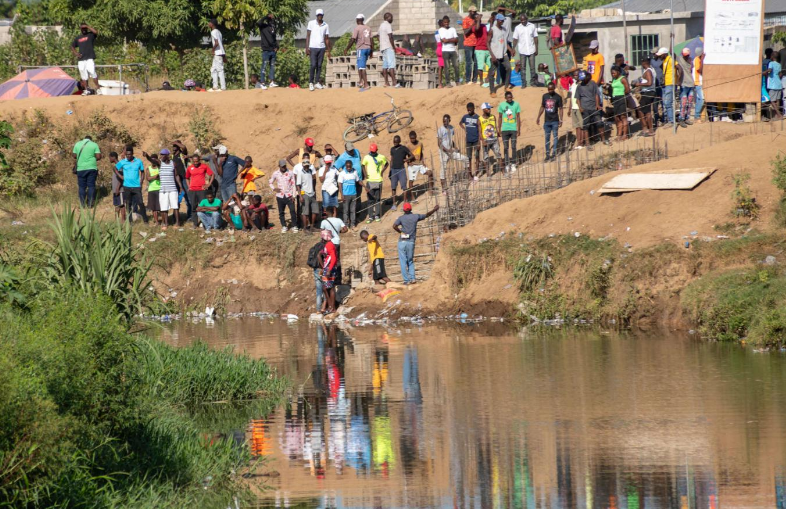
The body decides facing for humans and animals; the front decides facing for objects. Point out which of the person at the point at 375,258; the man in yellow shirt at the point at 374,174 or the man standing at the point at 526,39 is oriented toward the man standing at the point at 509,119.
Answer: the man standing at the point at 526,39

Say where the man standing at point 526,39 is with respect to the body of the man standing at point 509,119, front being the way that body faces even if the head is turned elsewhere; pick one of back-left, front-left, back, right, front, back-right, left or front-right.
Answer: back

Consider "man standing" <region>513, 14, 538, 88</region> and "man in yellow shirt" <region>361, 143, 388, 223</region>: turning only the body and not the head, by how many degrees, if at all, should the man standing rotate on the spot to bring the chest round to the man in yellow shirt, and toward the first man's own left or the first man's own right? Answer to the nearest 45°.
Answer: approximately 45° to the first man's own right

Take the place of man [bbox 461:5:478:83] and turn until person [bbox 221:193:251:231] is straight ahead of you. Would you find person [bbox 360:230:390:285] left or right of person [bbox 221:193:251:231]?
left

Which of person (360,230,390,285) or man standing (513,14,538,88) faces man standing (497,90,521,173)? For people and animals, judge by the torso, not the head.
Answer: man standing (513,14,538,88)

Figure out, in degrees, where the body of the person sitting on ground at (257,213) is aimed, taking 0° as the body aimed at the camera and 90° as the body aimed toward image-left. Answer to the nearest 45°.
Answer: approximately 0°

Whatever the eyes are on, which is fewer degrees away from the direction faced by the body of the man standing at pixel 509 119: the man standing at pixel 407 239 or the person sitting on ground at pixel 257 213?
the man standing

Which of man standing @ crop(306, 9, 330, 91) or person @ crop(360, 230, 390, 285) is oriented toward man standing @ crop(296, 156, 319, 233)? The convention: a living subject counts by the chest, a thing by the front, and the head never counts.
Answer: man standing @ crop(306, 9, 330, 91)
